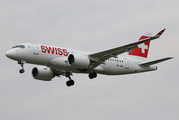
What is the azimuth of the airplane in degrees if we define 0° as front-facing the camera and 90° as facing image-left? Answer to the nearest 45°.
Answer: approximately 45°
